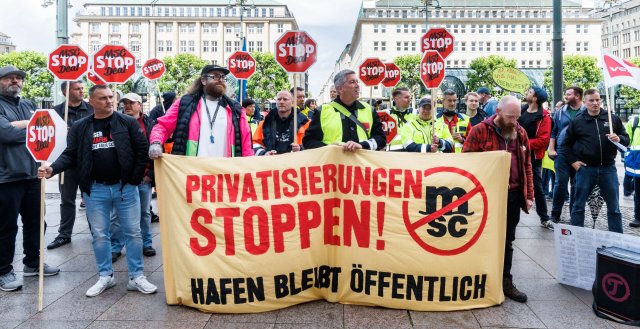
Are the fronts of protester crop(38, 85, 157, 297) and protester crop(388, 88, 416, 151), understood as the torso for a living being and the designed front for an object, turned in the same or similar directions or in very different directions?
same or similar directions

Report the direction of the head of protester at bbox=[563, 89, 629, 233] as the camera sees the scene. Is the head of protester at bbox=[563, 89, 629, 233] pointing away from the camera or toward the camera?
toward the camera

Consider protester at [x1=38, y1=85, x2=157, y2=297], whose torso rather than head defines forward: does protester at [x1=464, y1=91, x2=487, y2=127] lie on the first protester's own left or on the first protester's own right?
on the first protester's own left

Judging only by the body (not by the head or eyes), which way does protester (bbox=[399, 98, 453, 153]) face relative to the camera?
toward the camera

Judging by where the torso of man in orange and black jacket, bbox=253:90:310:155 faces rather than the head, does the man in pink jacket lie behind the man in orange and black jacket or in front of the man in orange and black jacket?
in front

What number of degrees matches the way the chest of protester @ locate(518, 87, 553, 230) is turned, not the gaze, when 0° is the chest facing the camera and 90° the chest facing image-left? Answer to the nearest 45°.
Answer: approximately 45°

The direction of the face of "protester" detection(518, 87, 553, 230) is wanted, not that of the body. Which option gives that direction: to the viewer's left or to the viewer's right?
to the viewer's left

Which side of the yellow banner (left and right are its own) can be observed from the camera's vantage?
front
